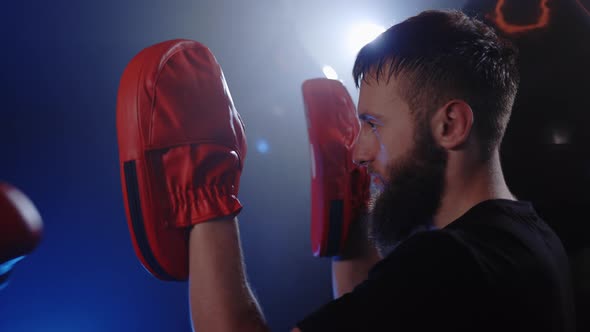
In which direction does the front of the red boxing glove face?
to the viewer's right
